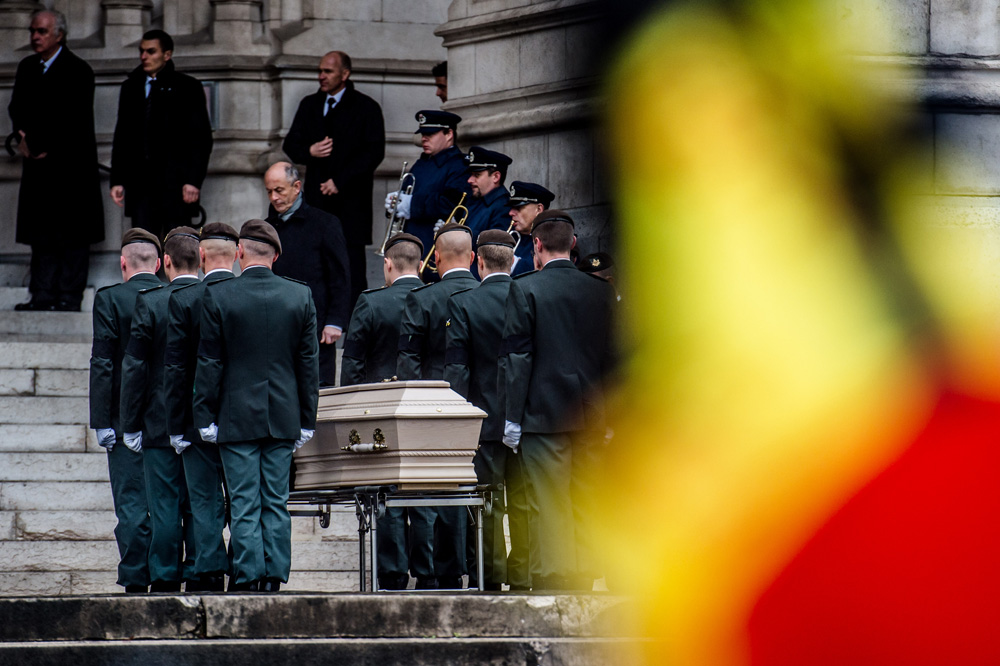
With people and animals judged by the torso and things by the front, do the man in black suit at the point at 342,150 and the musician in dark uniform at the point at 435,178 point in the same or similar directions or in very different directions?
same or similar directions

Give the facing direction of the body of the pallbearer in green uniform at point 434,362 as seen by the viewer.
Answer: away from the camera

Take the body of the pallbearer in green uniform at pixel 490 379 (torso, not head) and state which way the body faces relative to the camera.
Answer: away from the camera

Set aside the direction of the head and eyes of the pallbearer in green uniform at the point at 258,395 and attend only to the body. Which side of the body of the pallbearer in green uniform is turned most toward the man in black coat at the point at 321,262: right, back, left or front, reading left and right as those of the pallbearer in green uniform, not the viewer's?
front

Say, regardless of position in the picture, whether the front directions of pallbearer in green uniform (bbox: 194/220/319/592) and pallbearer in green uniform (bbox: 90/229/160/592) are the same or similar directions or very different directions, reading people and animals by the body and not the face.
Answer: same or similar directions

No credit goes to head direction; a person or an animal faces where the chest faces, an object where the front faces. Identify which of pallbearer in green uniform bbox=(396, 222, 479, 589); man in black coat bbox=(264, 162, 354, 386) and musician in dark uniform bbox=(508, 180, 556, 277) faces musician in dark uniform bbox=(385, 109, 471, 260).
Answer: the pallbearer in green uniform

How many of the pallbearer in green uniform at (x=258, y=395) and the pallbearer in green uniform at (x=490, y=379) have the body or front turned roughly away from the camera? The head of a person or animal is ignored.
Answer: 2

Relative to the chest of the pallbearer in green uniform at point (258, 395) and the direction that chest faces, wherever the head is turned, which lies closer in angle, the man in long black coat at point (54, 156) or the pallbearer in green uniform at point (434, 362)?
the man in long black coat

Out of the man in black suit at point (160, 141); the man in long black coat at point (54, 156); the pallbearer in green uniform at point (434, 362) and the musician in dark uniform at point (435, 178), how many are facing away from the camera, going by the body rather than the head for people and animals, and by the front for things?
1

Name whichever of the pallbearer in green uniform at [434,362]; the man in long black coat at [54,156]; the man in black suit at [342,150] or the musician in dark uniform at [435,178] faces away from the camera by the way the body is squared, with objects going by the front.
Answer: the pallbearer in green uniform

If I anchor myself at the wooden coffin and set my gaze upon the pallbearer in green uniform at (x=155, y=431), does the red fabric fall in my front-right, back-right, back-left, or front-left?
back-left

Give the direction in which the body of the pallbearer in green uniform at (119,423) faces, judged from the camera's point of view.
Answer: away from the camera

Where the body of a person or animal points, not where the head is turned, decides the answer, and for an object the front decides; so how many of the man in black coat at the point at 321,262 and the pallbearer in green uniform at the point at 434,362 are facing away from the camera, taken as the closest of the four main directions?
1

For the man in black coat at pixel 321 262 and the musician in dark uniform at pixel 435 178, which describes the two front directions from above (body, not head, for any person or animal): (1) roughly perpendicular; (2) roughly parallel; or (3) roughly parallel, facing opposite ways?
roughly parallel
